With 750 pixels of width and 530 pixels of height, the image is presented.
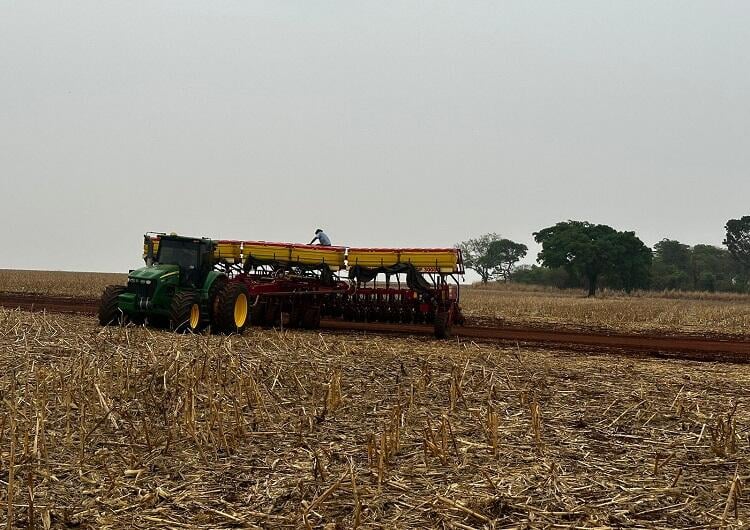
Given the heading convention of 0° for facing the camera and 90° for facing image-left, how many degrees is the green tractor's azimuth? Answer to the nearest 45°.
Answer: approximately 45°
